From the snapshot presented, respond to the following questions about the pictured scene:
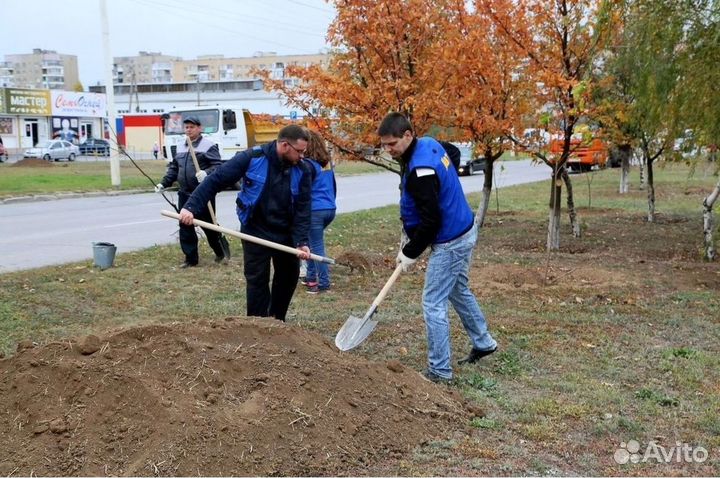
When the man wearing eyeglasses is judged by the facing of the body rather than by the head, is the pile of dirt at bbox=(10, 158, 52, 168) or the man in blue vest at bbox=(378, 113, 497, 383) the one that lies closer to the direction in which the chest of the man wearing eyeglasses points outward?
the man in blue vest

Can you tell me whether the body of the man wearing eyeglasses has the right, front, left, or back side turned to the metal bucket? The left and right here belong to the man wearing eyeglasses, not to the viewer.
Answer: back

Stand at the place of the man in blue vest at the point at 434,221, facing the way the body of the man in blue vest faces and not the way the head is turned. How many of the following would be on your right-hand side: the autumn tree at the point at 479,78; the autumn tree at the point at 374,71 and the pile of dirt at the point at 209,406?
2

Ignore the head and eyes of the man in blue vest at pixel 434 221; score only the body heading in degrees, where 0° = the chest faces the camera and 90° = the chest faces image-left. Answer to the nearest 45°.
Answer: approximately 90°

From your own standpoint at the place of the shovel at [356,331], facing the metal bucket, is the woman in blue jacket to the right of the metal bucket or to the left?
right

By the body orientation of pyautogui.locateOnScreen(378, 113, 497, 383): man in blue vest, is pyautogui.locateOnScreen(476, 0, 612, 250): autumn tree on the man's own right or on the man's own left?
on the man's own right

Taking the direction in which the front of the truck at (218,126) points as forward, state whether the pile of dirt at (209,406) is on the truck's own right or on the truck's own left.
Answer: on the truck's own left

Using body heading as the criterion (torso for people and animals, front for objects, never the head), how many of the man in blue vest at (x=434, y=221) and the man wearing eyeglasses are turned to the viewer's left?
1

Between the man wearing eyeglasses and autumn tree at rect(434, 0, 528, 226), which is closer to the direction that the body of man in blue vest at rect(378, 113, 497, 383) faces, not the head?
the man wearing eyeglasses

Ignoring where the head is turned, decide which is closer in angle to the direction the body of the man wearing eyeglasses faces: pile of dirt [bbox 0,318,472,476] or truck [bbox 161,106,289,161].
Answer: the pile of dirt

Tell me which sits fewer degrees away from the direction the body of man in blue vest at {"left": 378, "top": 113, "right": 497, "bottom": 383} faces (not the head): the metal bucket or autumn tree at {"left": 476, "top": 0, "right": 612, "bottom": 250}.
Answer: the metal bucket
